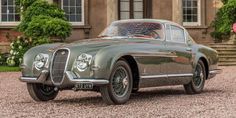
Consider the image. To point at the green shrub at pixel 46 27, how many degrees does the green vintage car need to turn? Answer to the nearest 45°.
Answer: approximately 135° to its right

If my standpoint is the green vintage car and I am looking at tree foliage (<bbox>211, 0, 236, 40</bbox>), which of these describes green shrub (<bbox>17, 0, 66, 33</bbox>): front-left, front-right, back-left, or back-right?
front-left

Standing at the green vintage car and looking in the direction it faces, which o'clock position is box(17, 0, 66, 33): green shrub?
The green shrub is roughly at 4 o'clock from the green vintage car.

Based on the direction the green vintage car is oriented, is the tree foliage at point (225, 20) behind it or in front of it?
behind

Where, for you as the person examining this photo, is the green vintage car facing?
facing the viewer and to the left of the viewer
